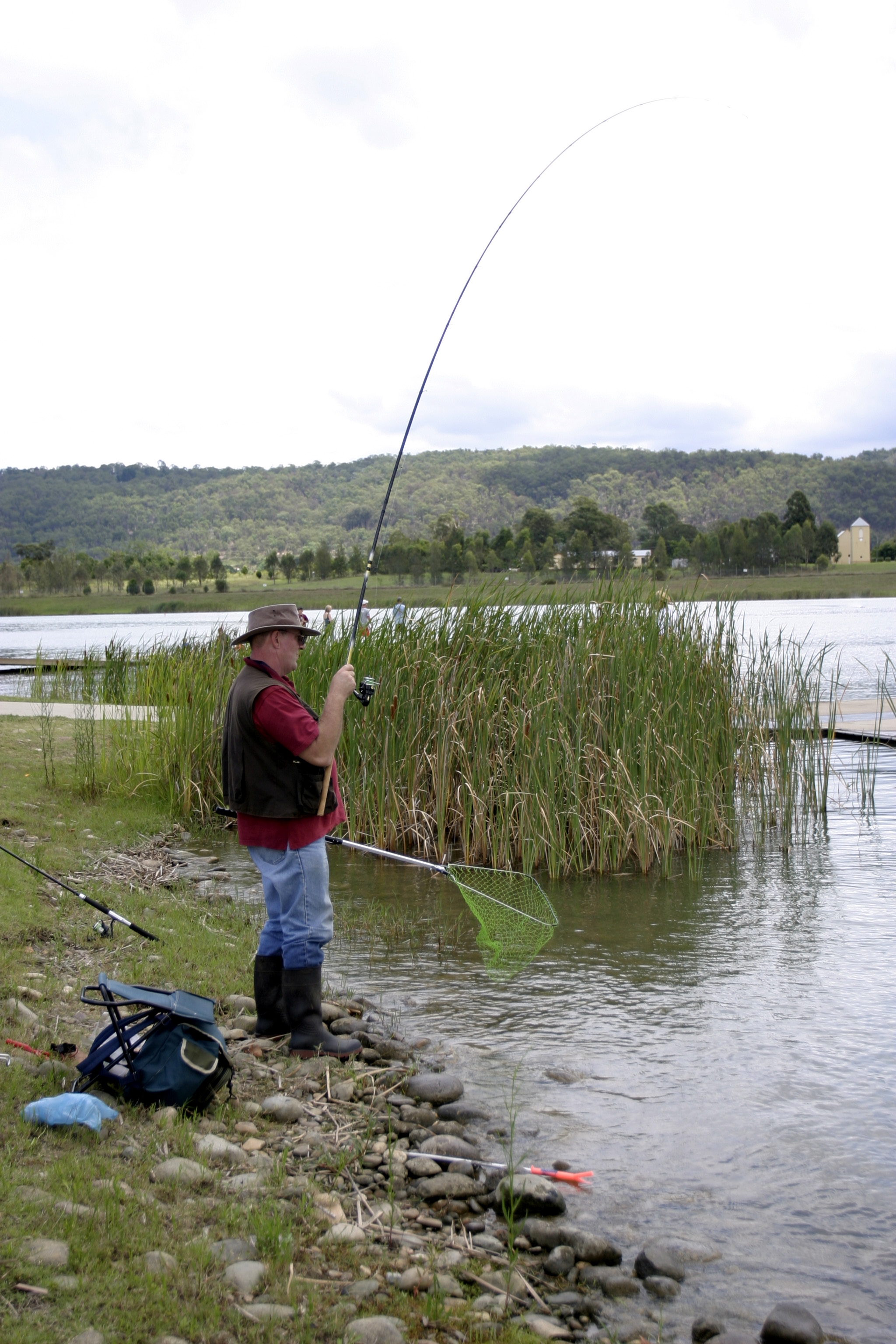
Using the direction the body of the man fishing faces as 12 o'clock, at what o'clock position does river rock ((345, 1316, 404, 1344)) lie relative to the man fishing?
The river rock is roughly at 3 o'clock from the man fishing.

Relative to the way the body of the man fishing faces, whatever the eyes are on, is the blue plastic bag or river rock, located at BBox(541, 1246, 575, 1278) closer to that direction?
the river rock

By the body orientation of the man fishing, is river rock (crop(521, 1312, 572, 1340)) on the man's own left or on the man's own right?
on the man's own right

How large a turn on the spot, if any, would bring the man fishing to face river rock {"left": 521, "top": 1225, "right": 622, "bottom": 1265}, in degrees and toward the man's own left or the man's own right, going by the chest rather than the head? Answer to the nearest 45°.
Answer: approximately 45° to the man's own right

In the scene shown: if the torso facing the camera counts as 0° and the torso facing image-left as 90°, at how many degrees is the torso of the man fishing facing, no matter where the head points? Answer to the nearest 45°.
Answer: approximately 270°

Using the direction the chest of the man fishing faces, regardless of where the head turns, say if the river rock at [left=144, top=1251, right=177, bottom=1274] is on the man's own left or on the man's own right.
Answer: on the man's own right

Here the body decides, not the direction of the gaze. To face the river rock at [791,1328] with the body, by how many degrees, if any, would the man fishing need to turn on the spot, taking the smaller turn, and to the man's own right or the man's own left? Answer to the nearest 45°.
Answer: approximately 45° to the man's own right
